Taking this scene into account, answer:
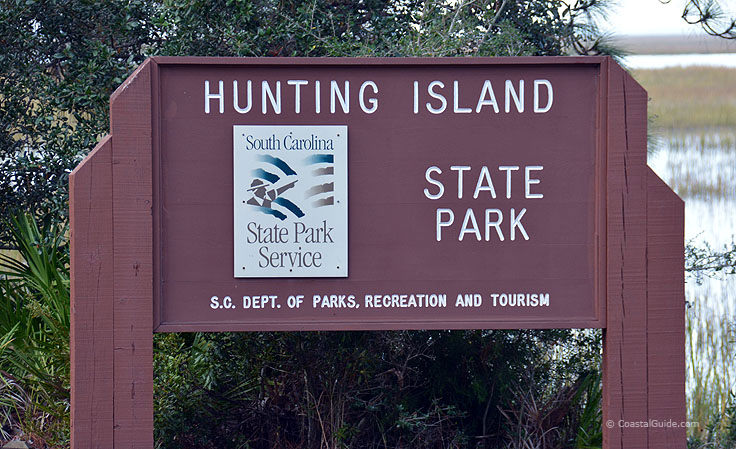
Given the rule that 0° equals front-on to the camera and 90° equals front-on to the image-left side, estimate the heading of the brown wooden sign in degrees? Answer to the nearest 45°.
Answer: approximately 0°
